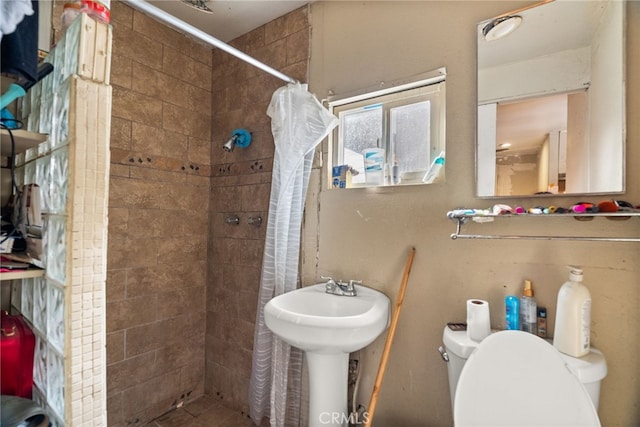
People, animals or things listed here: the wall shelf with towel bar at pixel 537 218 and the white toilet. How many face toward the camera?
2

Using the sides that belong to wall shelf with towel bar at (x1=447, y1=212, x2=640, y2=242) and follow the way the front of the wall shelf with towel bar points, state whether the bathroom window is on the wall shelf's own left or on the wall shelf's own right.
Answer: on the wall shelf's own right

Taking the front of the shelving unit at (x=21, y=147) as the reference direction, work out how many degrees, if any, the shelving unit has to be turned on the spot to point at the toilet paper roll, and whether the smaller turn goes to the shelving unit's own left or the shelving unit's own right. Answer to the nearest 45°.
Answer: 0° — it already faces it

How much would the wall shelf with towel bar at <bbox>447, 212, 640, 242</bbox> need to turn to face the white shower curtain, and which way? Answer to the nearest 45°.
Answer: approximately 90° to its right

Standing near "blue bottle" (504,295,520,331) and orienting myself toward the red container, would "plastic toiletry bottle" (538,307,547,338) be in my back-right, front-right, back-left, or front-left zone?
back-left

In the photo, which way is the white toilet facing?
toward the camera

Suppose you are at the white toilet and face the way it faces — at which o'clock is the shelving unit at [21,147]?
The shelving unit is roughly at 2 o'clock from the white toilet.

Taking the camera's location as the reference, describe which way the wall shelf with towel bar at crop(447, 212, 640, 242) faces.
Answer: facing the viewer

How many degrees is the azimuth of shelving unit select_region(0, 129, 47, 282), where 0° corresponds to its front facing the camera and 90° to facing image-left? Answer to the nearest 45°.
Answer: approximately 315°
